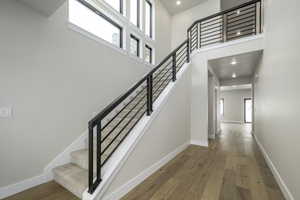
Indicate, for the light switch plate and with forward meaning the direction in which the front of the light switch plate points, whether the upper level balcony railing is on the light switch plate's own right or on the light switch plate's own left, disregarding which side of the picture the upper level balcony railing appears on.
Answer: on the light switch plate's own left

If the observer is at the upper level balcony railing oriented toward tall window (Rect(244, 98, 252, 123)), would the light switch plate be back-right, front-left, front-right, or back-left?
back-left

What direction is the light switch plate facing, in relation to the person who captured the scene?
facing the viewer

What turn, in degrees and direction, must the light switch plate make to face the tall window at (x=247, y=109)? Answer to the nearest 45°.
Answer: approximately 90° to its left
